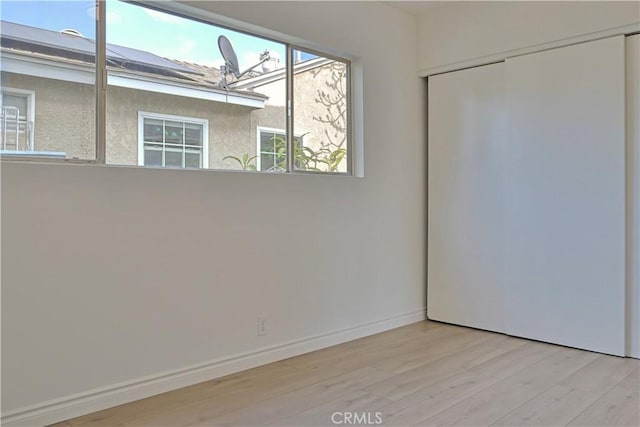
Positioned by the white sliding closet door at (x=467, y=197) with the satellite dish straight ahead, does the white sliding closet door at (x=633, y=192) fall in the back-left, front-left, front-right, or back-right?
back-right

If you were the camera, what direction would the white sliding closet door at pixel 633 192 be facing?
facing the viewer and to the left of the viewer

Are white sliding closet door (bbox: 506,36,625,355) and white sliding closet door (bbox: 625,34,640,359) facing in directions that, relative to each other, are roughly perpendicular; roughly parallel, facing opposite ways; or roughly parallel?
roughly parallel

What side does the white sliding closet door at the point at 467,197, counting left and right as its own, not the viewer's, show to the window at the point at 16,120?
right

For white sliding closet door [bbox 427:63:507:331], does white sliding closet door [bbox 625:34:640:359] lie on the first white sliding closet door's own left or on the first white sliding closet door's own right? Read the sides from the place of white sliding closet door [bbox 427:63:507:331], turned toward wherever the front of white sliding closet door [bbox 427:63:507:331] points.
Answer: on the first white sliding closet door's own left

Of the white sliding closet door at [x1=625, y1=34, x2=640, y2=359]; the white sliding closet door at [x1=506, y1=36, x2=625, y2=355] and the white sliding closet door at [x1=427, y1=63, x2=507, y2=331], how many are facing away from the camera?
0

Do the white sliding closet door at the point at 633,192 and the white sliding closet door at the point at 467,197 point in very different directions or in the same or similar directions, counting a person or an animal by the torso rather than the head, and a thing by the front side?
same or similar directions

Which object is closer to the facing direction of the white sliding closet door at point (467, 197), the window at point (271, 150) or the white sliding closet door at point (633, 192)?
the window

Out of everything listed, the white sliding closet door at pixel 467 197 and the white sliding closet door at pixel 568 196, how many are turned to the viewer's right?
0

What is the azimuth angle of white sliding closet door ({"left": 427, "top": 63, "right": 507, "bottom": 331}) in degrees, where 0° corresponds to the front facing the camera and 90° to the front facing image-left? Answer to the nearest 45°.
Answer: approximately 45°

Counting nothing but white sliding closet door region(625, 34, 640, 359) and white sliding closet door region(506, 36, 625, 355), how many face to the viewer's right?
0
